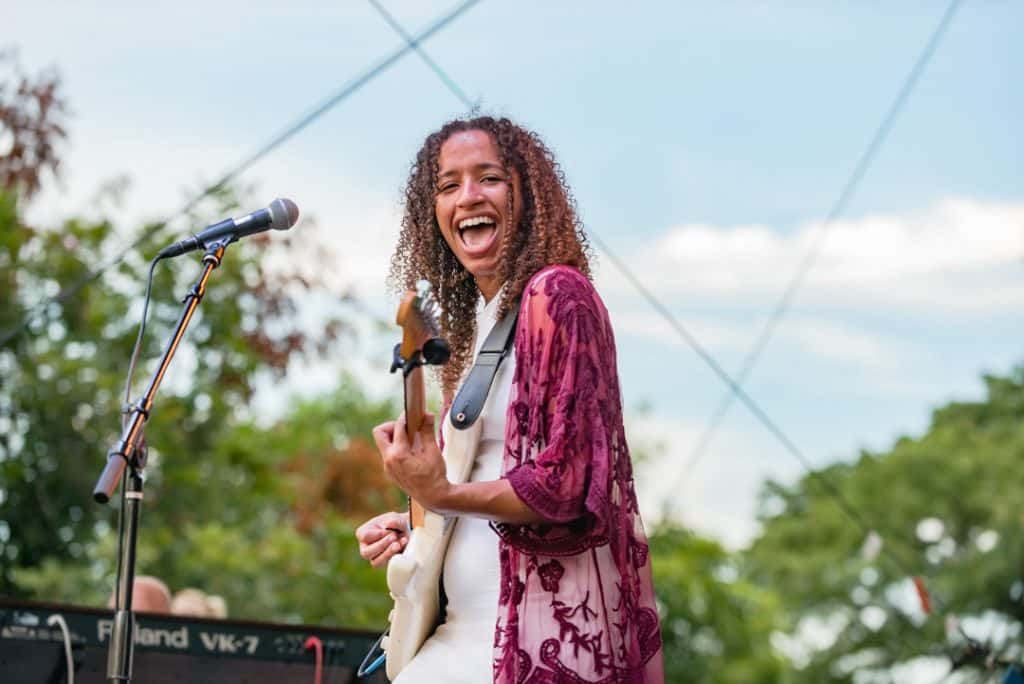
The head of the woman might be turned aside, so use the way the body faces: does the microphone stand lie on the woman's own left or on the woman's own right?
on the woman's own right

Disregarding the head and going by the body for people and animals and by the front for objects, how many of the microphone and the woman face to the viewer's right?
1

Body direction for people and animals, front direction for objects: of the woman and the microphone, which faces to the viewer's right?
the microphone

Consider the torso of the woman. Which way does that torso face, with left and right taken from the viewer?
facing the viewer and to the left of the viewer

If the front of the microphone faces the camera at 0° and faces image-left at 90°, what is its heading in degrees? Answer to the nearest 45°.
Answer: approximately 270°

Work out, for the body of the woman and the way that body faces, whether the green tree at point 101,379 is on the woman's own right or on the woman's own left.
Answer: on the woman's own right

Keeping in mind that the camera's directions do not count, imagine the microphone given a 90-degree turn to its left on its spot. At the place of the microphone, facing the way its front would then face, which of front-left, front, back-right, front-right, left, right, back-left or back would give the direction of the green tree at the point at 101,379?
front
